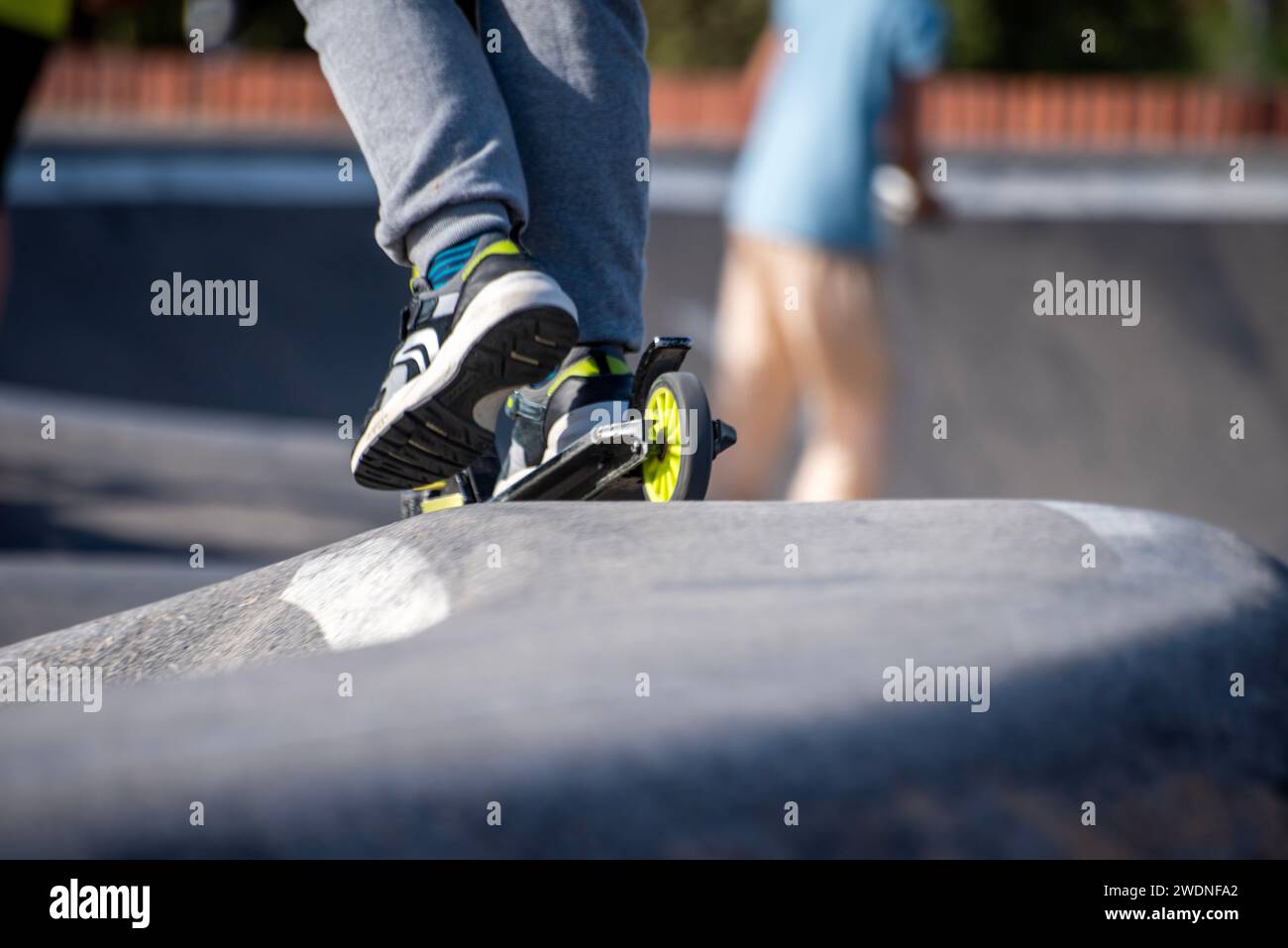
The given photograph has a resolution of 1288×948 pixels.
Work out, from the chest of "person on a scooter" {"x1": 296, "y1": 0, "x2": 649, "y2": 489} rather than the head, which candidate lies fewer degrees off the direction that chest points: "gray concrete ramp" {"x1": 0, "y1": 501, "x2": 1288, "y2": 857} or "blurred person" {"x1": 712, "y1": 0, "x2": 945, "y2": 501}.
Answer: the blurred person

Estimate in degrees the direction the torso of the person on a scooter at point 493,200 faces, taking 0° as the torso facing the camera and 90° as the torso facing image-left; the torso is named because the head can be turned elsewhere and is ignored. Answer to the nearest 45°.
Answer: approximately 135°

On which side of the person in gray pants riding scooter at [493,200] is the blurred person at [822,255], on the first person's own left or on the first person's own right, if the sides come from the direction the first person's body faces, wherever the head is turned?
on the first person's own right
